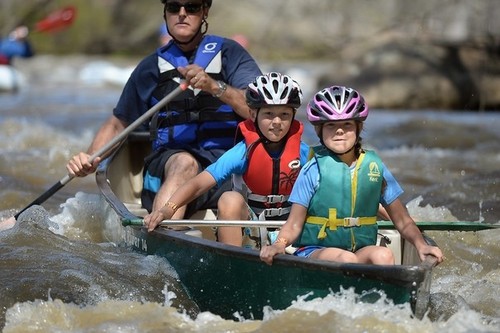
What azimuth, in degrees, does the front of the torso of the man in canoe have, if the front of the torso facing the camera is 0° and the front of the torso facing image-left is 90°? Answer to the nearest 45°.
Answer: approximately 0°

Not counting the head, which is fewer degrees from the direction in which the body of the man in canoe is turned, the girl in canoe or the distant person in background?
the girl in canoe

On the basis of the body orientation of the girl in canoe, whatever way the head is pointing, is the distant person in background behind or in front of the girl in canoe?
behind

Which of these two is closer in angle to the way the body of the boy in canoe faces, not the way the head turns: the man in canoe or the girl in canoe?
the girl in canoe

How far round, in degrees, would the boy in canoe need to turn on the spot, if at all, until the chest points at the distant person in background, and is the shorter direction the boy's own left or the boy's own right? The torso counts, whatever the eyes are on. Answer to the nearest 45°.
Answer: approximately 180°

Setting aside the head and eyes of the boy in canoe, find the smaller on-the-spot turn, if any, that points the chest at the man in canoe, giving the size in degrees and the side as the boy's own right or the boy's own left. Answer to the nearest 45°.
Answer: approximately 135° to the boy's own right

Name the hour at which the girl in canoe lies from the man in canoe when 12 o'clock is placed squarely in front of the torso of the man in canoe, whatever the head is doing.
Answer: The girl in canoe is roughly at 11 o'clock from the man in canoe.
